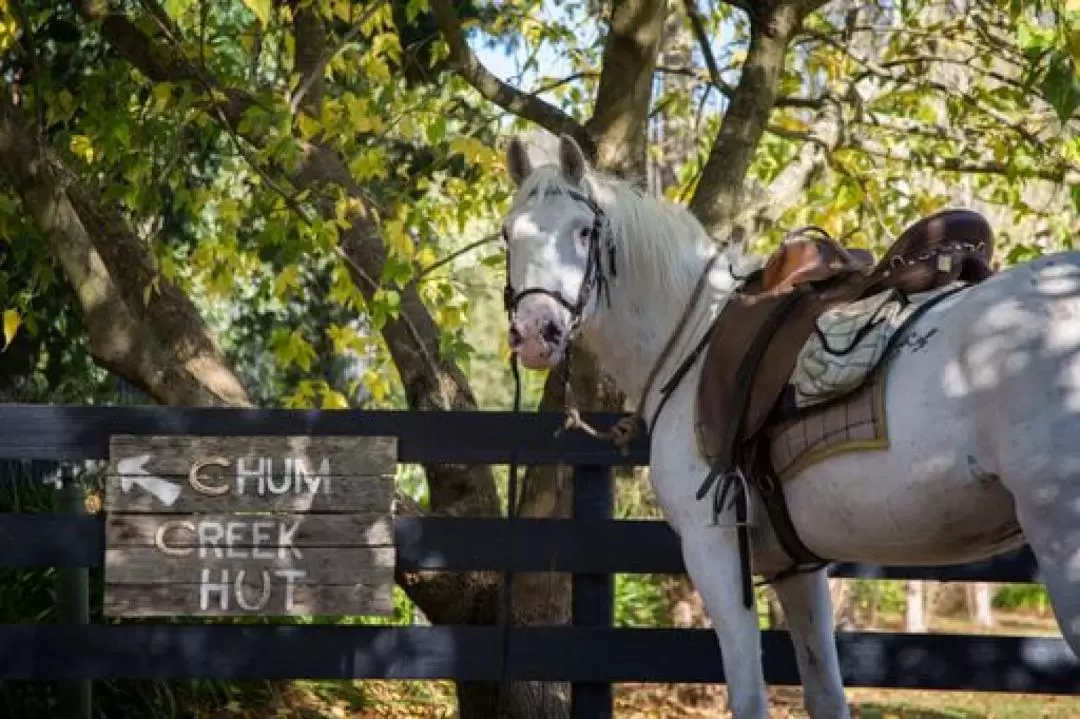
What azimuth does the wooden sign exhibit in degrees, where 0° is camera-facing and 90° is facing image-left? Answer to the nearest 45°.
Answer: approximately 0°

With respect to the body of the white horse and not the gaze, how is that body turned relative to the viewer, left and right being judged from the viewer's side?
facing to the left of the viewer
